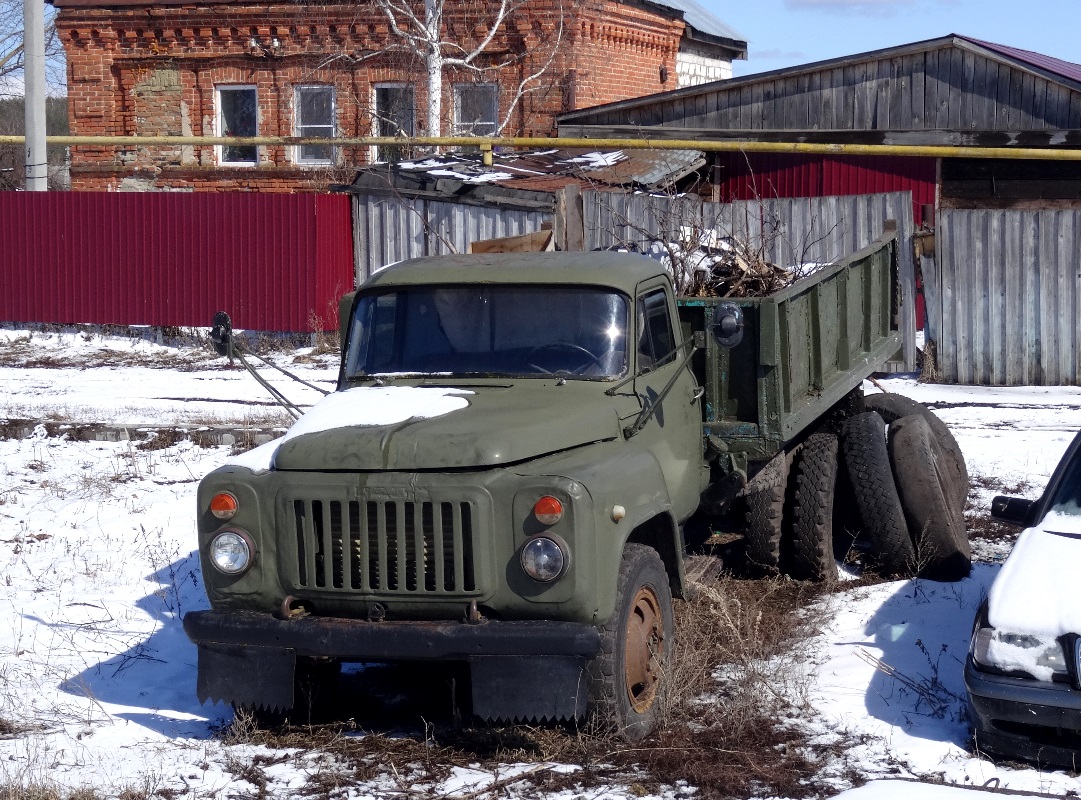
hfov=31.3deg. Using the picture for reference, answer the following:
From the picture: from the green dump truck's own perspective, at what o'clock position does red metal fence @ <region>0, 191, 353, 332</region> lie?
The red metal fence is roughly at 4 o'clock from the green dump truck.

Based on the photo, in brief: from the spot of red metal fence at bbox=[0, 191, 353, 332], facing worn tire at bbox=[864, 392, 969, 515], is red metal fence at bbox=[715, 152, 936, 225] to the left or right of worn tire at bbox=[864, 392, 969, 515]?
left

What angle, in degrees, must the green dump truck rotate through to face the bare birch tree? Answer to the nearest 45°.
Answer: approximately 135° to its right

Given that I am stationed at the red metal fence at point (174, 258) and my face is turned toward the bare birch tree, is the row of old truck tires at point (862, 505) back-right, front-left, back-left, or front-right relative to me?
back-right

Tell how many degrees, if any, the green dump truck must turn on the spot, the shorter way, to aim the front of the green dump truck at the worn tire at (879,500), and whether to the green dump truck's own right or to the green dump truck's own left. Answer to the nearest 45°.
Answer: approximately 180°

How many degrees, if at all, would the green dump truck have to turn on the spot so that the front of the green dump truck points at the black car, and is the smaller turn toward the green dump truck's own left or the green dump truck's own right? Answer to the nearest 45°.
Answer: approximately 135° to the green dump truck's own left

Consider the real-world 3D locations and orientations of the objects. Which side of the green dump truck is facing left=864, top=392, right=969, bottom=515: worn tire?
back

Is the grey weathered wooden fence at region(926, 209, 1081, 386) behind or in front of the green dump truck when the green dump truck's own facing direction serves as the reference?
behind

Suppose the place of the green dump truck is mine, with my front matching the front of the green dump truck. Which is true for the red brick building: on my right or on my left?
on my right

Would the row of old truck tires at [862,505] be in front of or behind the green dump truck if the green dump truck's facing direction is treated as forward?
behind
